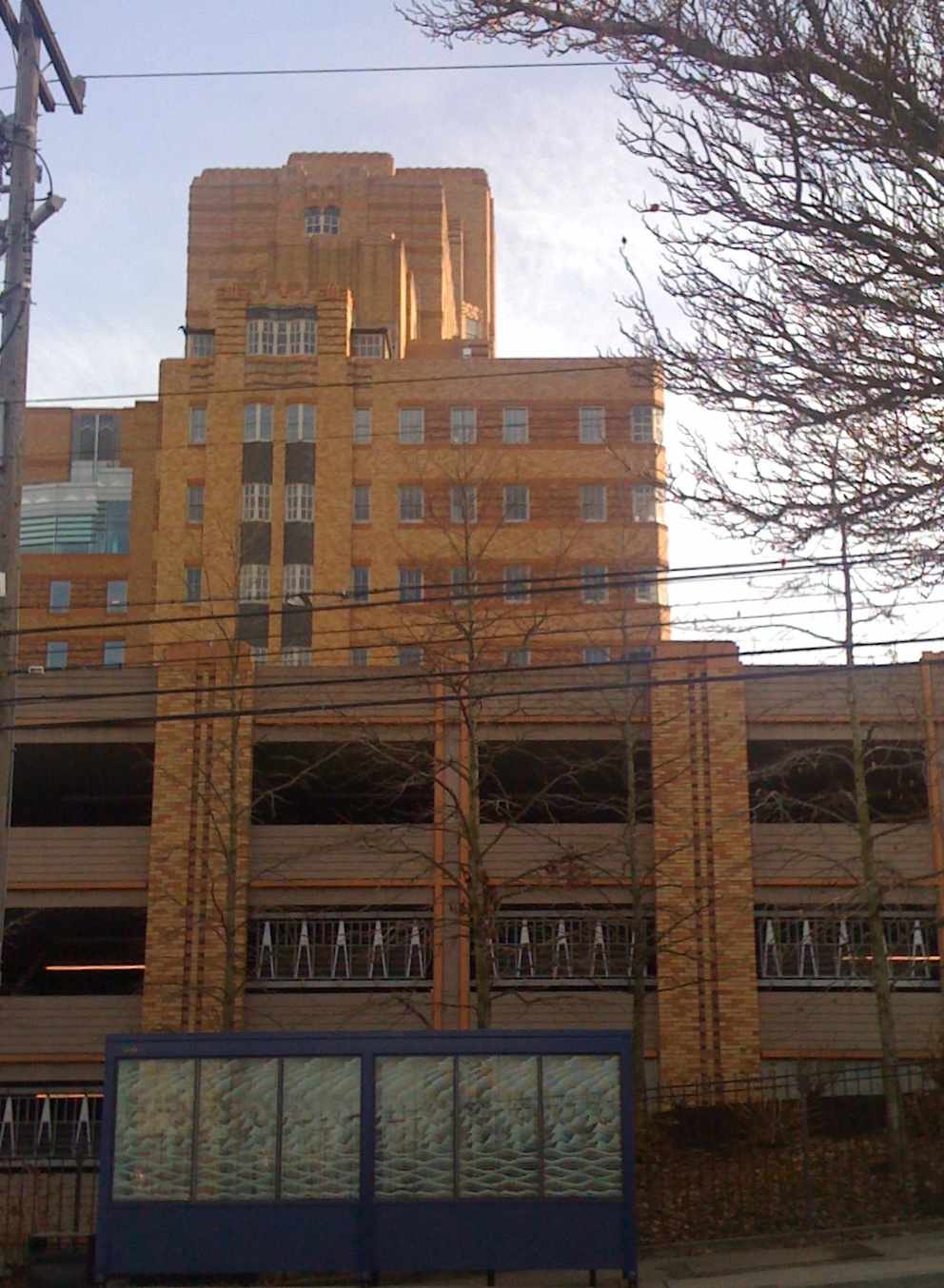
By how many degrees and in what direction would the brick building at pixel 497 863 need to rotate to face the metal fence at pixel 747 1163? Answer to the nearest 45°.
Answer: approximately 45° to its left

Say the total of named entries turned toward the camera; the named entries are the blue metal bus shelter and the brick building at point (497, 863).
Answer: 2

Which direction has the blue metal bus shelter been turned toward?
toward the camera

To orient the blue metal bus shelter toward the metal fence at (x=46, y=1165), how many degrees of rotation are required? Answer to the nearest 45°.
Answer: approximately 135° to its right

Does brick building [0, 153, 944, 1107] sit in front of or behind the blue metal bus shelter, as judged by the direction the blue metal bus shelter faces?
behind

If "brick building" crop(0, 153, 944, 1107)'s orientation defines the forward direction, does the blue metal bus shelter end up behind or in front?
in front

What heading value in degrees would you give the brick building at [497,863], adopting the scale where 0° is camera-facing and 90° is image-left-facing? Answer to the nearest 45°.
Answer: approximately 0°

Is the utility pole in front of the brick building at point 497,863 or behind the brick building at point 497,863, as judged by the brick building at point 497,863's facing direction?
in front
